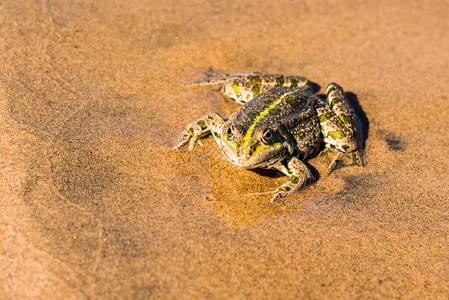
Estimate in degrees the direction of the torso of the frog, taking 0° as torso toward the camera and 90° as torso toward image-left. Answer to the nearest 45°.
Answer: approximately 45°
